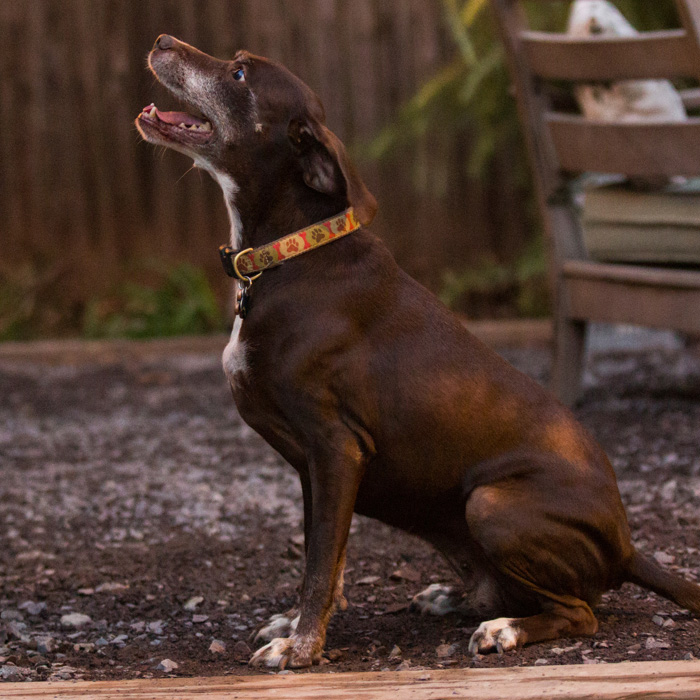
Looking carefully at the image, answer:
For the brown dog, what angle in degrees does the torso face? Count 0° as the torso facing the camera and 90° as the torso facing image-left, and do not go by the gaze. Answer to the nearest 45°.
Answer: approximately 90°

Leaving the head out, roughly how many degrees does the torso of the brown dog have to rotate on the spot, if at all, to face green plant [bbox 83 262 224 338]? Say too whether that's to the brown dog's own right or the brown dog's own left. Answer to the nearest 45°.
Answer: approximately 90° to the brown dog's own right

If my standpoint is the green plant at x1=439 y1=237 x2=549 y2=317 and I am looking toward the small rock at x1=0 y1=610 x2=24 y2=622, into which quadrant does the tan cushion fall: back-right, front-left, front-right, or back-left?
front-left

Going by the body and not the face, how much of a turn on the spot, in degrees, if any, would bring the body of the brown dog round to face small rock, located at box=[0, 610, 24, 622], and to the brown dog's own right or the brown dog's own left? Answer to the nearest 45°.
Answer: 0° — it already faces it

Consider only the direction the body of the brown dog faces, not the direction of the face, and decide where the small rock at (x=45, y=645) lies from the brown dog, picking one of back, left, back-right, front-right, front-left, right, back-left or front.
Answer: front

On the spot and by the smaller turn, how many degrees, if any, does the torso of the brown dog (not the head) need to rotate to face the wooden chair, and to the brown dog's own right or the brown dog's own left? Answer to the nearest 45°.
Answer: approximately 90° to the brown dog's own right

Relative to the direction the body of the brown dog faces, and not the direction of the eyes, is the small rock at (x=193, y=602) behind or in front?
in front
